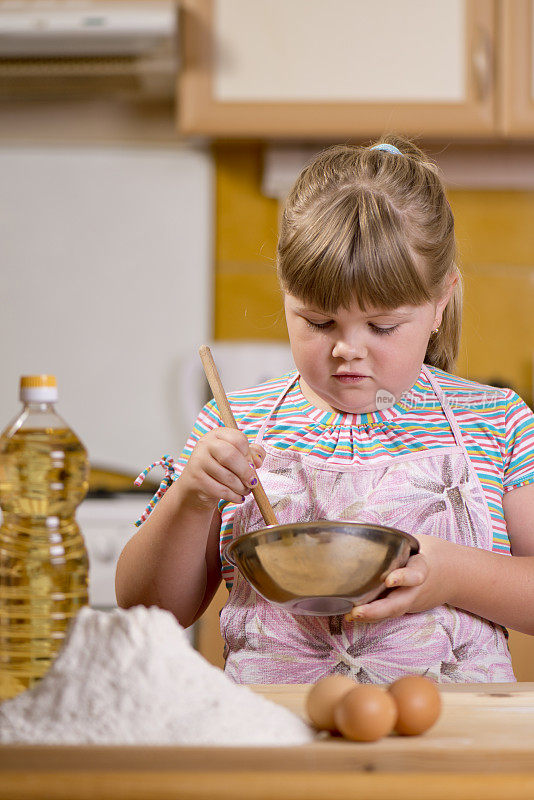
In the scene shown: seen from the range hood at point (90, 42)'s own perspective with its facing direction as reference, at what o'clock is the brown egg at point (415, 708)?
The brown egg is roughly at 12 o'clock from the range hood.

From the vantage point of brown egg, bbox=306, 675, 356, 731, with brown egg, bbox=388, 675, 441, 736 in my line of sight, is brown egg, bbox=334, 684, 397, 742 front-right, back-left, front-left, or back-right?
front-right

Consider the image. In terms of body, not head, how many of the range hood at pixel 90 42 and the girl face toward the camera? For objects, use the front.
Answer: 2

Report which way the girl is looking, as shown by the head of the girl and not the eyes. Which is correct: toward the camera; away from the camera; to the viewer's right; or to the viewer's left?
toward the camera

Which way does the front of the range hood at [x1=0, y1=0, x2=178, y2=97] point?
toward the camera

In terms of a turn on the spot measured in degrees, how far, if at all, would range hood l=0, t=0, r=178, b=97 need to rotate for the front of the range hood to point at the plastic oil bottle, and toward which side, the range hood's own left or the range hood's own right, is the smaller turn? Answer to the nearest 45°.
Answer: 0° — it already faces it

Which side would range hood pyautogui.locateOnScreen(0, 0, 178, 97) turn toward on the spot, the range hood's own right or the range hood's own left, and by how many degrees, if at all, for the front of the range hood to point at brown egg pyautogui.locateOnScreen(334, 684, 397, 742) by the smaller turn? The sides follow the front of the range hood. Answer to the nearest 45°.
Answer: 0° — it already faces it

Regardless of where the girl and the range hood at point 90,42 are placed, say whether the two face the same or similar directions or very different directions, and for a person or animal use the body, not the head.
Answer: same or similar directions

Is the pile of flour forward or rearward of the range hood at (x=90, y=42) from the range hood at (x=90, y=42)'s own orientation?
forward

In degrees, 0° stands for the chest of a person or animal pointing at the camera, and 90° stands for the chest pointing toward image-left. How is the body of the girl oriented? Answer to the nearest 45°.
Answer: approximately 0°
